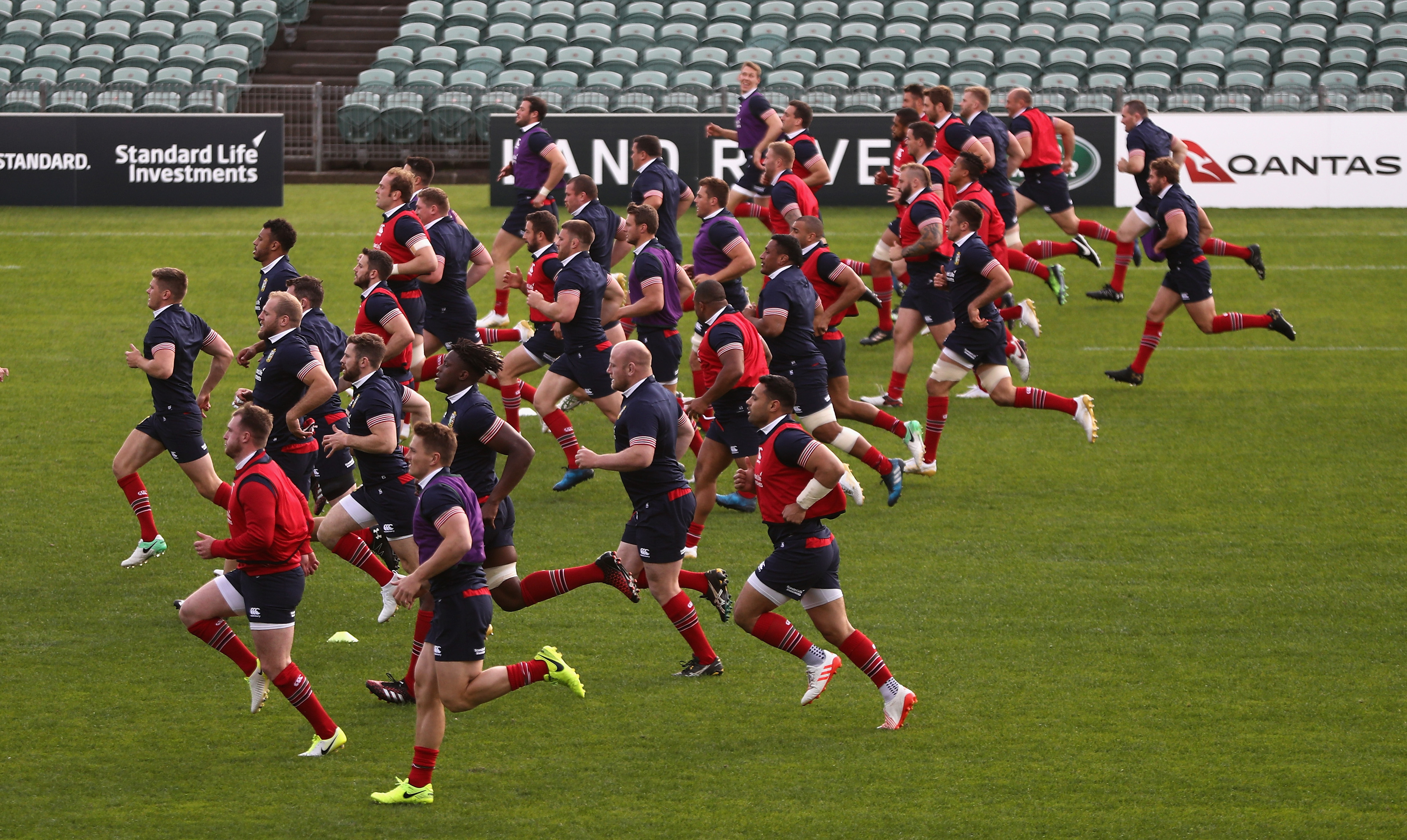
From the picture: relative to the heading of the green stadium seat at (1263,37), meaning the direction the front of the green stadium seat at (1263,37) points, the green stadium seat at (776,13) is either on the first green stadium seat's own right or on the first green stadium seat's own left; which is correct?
on the first green stadium seat's own right

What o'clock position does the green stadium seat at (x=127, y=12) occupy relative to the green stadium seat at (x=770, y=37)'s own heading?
the green stadium seat at (x=127, y=12) is roughly at 3 o'clock from the green stadium seat at (x=770, y=37).

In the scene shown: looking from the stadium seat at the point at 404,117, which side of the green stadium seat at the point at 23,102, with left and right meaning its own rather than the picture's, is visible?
left

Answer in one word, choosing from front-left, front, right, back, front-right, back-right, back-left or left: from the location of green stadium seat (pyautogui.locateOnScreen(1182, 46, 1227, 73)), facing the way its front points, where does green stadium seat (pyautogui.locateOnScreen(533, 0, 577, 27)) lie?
right

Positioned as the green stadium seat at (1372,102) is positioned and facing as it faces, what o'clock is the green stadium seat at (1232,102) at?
the green stadium seat at (1232,102) is roughly at 3 o'clock from the green stadium seat at (1372,102).

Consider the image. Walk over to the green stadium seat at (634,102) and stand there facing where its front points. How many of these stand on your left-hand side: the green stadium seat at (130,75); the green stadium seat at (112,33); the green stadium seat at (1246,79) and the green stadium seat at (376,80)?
1

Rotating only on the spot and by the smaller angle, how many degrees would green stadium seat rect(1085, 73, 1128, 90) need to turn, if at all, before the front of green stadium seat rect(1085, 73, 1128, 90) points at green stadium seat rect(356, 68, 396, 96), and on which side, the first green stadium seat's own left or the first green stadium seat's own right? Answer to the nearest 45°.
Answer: approximately 90° to the first green stadium seat's own right

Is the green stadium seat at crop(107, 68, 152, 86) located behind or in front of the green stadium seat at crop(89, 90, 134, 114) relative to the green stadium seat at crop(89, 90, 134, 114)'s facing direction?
behind

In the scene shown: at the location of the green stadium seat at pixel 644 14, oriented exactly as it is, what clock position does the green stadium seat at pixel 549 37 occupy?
the green stadium seat at pixel 549 37 is roughly at 2 o'clock from the green stadium seat at pixel 644 14.

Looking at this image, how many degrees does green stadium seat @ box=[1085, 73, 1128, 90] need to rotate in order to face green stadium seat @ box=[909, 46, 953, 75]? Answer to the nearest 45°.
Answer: approximately 90° to its right

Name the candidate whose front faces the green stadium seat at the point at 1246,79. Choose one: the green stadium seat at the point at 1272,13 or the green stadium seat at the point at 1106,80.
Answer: the green stadium seat at the point at 1272,13

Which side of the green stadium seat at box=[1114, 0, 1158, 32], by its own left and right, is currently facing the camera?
front

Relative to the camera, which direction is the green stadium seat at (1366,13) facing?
toward the camera

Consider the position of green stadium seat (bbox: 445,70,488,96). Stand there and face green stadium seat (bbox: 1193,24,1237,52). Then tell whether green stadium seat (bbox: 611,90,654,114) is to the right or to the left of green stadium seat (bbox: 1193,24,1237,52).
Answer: right

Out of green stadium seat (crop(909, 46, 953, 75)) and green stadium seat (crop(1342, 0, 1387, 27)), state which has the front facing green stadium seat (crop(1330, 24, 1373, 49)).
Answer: green stadium seat (crop(1342, 0, 1387, 27))

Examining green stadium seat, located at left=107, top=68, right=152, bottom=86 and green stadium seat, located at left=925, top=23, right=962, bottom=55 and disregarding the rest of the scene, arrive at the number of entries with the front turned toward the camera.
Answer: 2

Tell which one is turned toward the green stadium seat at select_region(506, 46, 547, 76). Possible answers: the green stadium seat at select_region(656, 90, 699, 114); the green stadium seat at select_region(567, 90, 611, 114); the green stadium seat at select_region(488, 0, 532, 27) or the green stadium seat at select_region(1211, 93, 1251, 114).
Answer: the green stadium seat at select_region(488, 0, 532, 27)

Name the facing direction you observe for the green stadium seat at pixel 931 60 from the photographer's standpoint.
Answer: facing the viewer

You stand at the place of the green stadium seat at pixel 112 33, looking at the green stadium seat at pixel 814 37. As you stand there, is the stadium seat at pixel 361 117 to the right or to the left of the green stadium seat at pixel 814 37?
right

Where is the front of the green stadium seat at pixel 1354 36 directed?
toward the camera
